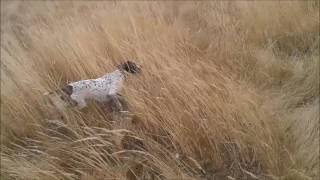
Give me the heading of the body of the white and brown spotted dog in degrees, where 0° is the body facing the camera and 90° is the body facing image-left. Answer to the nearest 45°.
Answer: approximately 270°
